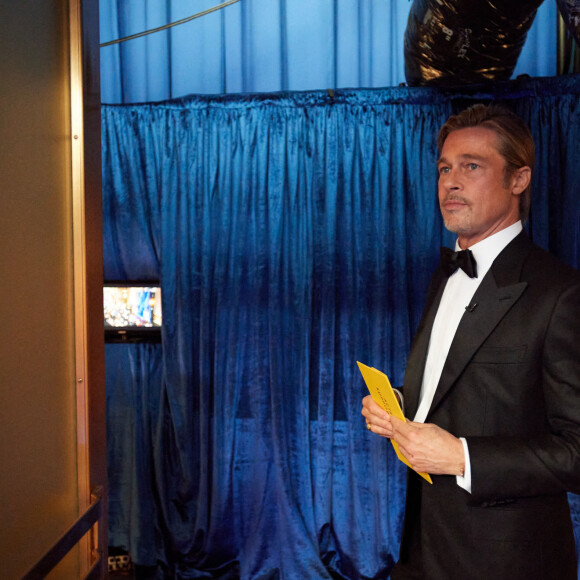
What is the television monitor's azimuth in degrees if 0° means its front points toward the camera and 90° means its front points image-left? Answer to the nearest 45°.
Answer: approximately 0°

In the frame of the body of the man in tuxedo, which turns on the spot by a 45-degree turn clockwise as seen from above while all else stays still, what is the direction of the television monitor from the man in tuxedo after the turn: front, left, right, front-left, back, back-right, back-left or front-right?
front-right

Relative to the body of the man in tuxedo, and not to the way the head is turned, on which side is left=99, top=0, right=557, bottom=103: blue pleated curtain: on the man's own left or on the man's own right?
on the man's own right
